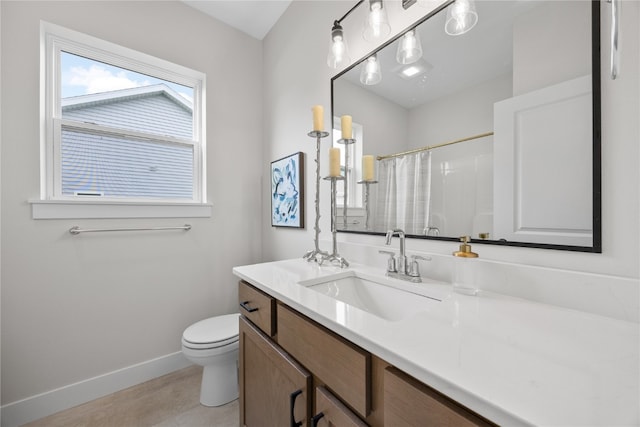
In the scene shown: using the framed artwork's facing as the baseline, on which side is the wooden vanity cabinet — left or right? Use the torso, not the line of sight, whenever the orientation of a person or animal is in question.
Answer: on its left

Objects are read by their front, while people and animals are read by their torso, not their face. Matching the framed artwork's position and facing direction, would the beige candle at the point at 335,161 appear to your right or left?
on your left

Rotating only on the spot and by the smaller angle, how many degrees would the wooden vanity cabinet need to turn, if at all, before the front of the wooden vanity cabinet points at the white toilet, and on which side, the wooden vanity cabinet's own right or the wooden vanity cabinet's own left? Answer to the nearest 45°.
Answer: approximately 90° to the wooden vanity cabinet's own right

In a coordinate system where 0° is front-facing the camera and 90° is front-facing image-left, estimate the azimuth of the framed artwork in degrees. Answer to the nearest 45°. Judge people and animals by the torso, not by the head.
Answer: approximately 45°

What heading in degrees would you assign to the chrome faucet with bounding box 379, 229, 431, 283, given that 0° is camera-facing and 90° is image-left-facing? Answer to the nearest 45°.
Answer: approximately 45°
